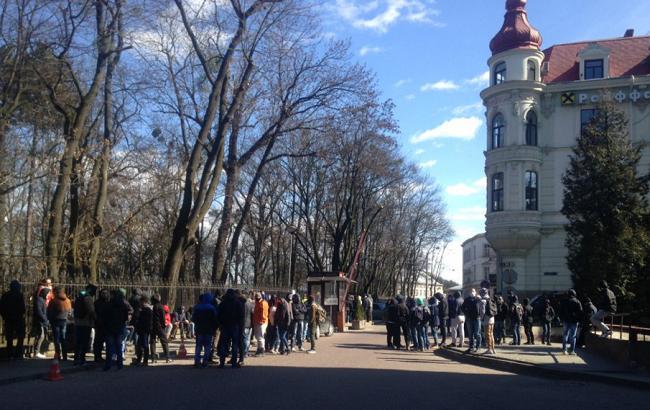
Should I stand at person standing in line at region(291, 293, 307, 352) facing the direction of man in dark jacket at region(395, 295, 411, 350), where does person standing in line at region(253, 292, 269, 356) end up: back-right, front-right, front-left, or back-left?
back-right

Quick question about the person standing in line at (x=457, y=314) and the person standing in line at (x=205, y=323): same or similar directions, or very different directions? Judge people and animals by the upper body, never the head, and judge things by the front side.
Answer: same or similar directions

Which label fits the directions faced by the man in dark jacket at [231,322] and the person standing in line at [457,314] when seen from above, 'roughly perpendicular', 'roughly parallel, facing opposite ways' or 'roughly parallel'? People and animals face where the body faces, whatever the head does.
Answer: roughly parallel

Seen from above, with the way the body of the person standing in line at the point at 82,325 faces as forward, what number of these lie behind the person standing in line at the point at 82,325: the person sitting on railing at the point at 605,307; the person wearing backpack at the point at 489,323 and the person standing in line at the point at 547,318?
0

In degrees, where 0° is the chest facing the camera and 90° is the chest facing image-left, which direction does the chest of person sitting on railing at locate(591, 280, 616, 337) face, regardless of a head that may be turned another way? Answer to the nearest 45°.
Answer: approximately 90°

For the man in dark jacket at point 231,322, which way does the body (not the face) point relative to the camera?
away from the camera

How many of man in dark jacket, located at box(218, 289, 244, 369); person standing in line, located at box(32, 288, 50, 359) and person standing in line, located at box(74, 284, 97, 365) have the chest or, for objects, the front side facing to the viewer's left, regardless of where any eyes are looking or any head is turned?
0

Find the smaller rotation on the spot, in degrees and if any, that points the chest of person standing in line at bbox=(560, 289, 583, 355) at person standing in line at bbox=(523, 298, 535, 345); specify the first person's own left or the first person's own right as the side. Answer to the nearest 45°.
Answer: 0° — they already face them

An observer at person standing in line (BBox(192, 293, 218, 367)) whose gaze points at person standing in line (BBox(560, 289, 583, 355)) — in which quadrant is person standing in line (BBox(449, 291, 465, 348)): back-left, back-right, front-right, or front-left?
front-left

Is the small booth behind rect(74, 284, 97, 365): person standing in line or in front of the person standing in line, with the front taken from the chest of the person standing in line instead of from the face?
in front
